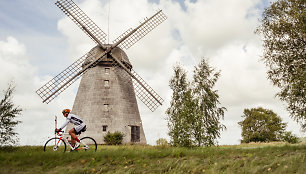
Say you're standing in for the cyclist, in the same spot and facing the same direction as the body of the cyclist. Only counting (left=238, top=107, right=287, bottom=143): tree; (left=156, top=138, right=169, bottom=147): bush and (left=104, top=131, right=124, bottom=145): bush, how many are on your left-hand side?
0

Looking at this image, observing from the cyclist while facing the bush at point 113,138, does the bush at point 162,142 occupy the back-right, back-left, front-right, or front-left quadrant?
front-right

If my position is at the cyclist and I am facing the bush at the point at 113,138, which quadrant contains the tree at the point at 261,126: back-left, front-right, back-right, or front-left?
front-right
